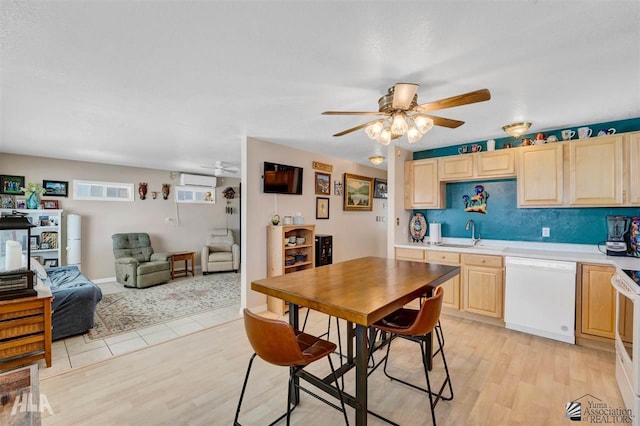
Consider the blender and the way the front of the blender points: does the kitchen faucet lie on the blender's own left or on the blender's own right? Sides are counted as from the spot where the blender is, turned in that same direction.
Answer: on the blender's own right

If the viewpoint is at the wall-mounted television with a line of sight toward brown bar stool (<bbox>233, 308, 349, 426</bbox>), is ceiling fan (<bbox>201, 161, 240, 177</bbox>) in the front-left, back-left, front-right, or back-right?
back-right

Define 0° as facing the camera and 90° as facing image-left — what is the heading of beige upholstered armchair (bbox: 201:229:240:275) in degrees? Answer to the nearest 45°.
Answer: approximately 0°

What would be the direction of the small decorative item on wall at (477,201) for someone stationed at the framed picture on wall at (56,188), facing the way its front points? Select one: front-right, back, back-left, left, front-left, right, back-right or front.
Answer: front-left

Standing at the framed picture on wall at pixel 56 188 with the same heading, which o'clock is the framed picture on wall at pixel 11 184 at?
the framed picture on wall at pixel 11 184 is roughly at 3 o'clock from the framed picture on wall at pixel 56 188.

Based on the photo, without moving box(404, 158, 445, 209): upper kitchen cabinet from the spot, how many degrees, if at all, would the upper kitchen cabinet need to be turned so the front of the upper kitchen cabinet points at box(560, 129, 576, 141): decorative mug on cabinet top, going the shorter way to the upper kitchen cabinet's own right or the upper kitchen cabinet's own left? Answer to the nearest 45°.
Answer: approximately 135° to the upper kitchen cabinet's own left

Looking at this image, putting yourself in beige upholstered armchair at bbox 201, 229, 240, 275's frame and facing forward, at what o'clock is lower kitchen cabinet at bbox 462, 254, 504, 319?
The lower kitchen cabinet is roughly at 11 o'clock from the beige upholstered armchair.

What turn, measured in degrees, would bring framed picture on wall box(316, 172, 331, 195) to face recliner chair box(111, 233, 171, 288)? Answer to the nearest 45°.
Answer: approximately 135° to its right
